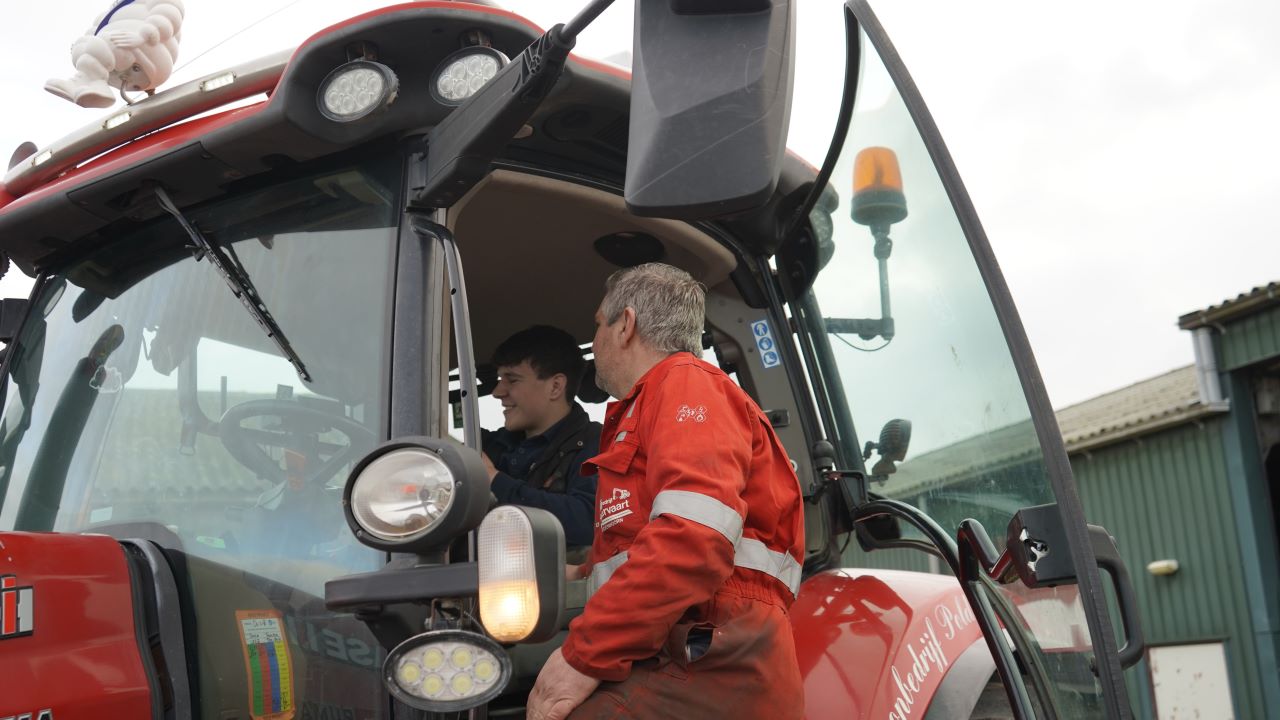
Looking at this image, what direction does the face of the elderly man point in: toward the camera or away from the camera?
away from the camera

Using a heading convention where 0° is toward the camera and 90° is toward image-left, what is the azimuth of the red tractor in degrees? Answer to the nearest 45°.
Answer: approximately 45°

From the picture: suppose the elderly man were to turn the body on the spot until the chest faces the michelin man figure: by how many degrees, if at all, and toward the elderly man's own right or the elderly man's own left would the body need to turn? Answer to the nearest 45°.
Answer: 0° — they already face it

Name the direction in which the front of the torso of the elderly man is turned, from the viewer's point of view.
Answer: to the viewer's left
